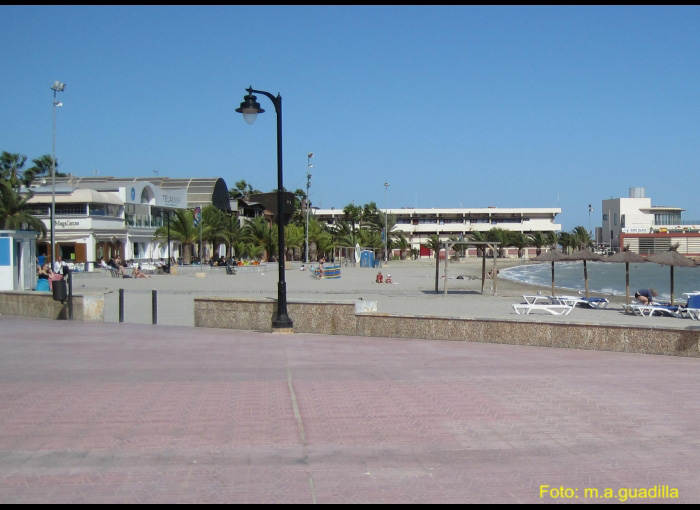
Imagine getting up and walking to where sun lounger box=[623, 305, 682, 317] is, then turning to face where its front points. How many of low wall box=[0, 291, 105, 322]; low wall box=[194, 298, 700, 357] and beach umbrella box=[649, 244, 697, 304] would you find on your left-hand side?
1

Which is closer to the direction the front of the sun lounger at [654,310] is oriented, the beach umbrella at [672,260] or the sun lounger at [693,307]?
the sun lounger

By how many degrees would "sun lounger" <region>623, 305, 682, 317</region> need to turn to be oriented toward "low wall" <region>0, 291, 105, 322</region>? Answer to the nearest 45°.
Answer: approximately 135° to its right

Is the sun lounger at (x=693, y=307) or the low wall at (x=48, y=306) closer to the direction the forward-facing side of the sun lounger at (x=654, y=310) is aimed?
the sun lounger

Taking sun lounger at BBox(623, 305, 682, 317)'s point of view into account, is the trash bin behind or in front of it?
behind

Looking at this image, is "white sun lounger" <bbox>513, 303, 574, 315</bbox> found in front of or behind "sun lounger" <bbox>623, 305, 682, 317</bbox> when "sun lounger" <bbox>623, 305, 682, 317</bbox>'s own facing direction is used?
behind

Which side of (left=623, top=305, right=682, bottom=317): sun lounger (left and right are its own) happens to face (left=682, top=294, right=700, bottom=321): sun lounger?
front

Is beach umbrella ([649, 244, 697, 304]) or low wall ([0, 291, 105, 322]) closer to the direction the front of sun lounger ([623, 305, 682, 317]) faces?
the beach umbrella

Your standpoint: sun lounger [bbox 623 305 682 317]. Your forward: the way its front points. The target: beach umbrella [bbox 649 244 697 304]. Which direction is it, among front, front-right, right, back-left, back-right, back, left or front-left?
left

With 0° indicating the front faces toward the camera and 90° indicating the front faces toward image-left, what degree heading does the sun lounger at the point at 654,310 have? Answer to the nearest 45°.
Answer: approximately 270°

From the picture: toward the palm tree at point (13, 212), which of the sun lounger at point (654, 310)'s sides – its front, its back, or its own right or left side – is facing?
back

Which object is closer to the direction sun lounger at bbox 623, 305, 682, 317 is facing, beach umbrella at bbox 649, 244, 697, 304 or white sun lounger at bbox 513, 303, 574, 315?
the beach umbrella
